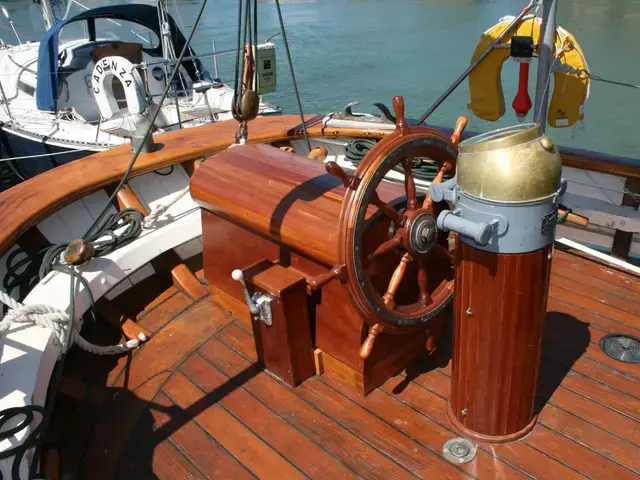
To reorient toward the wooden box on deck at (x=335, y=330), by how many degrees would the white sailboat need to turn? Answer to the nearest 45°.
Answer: approximately 135° to its left

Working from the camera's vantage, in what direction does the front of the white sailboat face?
facing away from the viewer and to the left of the viewer

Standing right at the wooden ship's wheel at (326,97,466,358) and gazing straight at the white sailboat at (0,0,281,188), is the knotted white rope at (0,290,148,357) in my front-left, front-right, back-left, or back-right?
front-left

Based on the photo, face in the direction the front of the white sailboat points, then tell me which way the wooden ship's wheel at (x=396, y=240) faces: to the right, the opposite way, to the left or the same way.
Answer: the opposite way

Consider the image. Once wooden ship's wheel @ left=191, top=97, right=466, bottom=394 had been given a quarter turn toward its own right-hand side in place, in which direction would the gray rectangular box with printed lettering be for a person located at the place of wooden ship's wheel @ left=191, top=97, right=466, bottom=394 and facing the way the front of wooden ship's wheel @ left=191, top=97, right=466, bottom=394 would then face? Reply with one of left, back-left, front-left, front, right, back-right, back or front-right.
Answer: back-right

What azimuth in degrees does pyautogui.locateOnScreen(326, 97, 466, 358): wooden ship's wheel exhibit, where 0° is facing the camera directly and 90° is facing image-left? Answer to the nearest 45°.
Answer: approximately 315°

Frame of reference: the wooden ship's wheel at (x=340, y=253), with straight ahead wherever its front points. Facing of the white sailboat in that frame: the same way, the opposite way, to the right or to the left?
the opposite way

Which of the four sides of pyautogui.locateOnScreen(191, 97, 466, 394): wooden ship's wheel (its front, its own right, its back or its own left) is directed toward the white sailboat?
back

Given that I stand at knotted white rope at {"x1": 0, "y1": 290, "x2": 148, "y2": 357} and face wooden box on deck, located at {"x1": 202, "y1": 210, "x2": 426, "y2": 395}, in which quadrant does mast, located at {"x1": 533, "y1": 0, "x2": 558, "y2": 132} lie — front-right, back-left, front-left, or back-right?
front-left

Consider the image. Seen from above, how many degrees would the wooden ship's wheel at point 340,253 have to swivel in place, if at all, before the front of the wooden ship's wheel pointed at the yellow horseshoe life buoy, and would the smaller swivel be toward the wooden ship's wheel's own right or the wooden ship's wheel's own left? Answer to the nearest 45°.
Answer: approximately 90° to the wooden ship's wheel's own left

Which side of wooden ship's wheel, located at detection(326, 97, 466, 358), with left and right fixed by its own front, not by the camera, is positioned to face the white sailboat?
back

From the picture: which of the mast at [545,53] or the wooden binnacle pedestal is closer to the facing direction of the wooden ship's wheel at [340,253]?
the wooden binnacle pedestal
